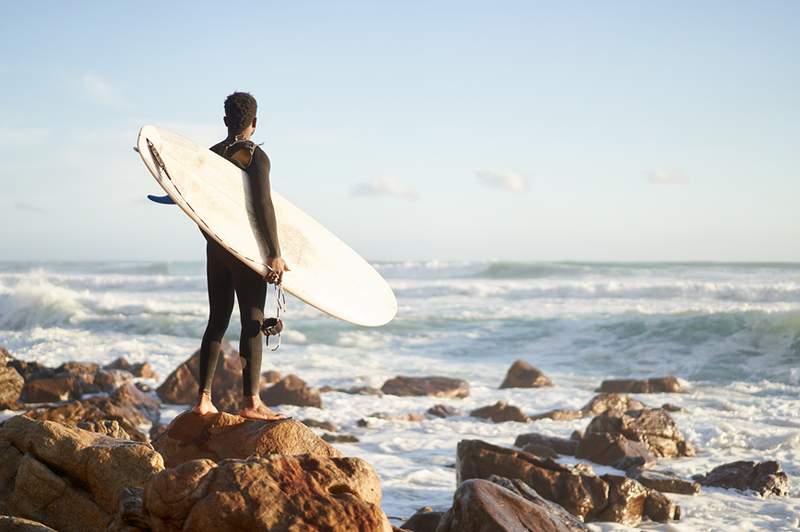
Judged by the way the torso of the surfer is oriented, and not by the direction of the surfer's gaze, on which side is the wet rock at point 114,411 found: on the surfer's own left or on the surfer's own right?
on the surfer's own left

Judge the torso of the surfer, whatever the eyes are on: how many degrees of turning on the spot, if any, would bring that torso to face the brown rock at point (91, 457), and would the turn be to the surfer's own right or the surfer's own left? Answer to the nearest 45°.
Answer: approximately 180°

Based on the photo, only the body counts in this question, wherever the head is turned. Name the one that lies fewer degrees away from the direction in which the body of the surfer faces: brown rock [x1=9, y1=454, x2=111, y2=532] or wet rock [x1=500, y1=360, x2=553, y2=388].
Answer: the wet rock

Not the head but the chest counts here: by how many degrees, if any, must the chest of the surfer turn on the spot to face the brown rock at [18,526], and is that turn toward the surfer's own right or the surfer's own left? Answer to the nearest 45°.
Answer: approximately 180°

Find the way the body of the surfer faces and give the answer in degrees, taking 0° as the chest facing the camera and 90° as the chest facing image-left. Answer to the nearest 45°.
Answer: approximately 225°

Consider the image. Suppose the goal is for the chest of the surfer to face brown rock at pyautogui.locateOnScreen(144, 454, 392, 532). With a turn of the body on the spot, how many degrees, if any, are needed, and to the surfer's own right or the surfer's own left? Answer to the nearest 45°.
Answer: approximately 135° to the surfer's own right

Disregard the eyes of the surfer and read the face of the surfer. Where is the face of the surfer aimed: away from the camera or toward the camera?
away from the camera
